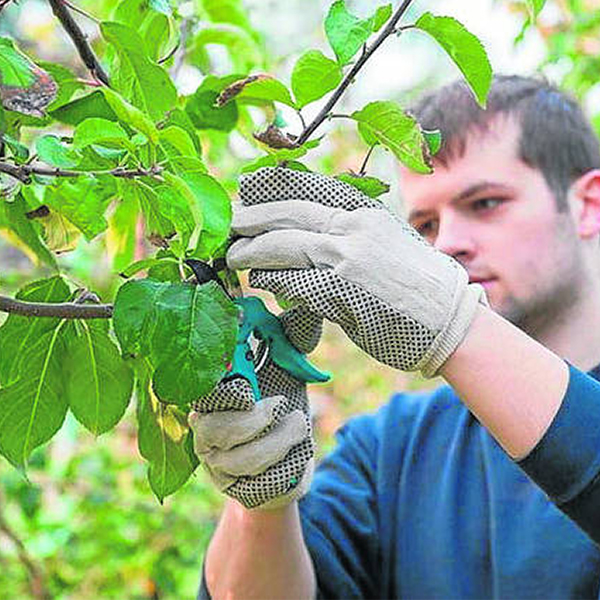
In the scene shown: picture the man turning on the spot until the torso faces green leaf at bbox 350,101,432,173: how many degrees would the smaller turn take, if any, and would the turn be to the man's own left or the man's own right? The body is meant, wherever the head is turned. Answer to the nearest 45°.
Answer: approximately 45° to the man's own left

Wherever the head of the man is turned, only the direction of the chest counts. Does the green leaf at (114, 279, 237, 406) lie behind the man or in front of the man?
in front

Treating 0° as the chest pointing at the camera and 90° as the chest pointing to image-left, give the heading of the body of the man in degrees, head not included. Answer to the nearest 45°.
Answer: approximately 45°

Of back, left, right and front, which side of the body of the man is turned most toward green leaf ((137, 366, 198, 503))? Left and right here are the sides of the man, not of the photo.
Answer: front

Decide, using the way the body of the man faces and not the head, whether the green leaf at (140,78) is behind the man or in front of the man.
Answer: in front

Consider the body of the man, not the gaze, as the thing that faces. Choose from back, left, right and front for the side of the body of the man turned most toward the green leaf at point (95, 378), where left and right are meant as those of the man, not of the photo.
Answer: front

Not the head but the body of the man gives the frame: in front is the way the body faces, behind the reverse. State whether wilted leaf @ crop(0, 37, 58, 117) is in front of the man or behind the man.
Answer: in front

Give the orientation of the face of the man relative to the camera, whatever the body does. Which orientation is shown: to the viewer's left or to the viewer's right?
to the viewer's left
